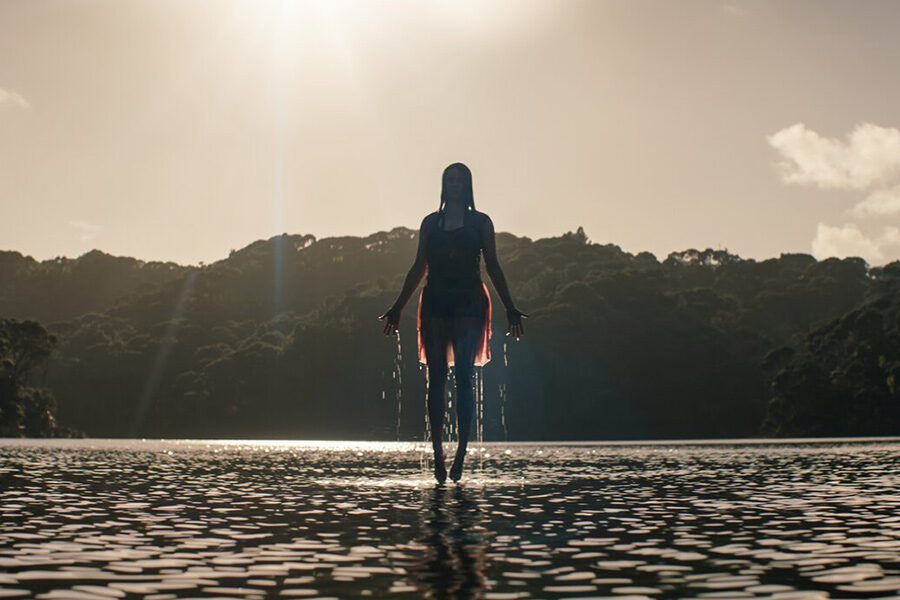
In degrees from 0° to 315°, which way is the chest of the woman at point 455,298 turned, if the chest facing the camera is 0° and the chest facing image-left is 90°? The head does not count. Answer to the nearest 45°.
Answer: approximately 0°
